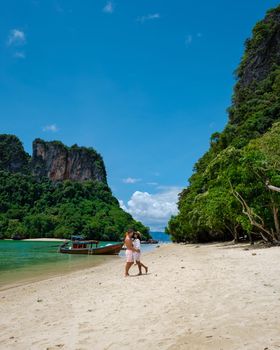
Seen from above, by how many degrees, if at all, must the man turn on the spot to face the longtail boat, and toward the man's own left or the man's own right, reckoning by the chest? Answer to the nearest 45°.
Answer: approximately 90° to the man's own left

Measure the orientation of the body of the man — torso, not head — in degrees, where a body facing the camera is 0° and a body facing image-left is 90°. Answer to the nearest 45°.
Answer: approximately 270°
